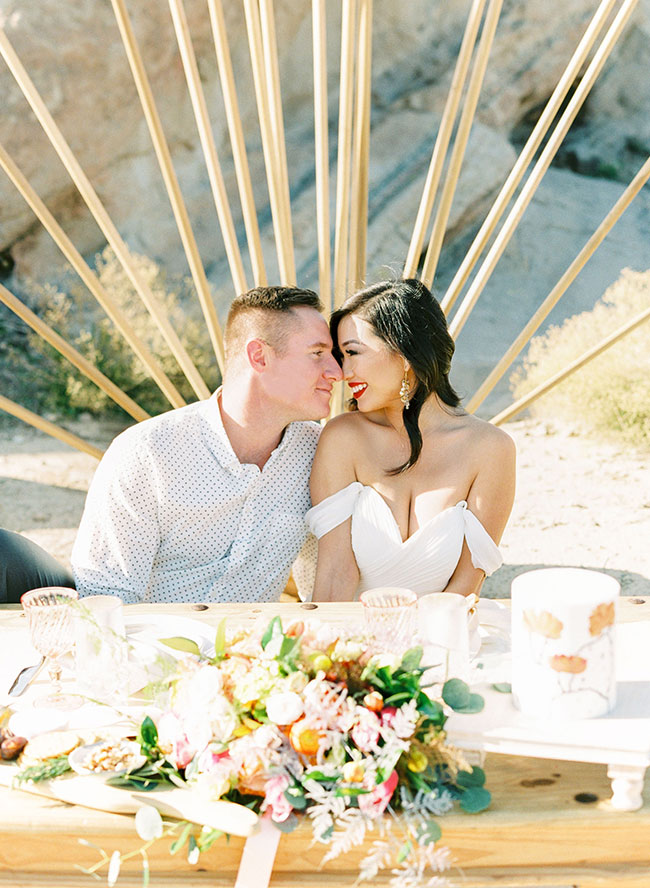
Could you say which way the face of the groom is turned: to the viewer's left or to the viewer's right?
to the viewer's right

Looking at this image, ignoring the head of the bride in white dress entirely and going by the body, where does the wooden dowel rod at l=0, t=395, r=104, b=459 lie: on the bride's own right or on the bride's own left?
on the bride's own right

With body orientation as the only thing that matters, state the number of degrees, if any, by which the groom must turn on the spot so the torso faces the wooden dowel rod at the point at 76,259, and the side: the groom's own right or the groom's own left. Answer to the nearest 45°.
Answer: approximately 180°

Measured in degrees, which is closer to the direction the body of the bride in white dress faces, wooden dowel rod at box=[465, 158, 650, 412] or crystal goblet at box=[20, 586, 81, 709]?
the crystal goblet

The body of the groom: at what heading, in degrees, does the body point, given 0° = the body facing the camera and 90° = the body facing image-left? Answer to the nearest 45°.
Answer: approximately 315°

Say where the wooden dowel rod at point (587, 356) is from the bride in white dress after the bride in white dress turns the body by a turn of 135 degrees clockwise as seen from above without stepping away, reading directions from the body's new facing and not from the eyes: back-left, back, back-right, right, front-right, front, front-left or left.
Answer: right

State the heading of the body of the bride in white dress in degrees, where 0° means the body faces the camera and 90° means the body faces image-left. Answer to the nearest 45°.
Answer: approximately 0°

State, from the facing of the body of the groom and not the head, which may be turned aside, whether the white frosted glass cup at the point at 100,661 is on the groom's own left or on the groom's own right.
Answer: on the groom's own right

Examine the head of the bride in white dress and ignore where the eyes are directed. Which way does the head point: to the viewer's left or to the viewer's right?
to the viewer's left

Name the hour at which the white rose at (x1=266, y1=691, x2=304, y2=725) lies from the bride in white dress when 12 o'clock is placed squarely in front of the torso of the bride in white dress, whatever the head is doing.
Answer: The white rose is roughly at 12 o'clock from the bride in white dress.
